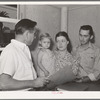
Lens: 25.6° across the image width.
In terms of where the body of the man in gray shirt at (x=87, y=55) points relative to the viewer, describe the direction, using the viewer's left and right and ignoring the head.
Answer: facing the viewer and to the left of the viewer
